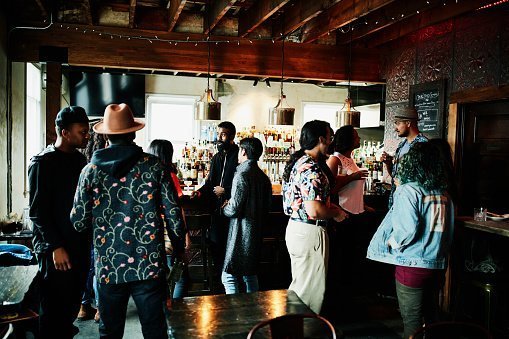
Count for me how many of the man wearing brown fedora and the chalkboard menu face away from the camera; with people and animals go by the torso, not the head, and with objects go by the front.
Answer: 1

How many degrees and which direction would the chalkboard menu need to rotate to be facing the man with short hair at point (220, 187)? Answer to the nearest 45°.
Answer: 0° — it already faces them

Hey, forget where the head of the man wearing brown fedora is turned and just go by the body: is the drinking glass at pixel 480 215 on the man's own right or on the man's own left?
on the man's own right

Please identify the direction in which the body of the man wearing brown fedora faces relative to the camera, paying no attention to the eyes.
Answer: away from the camera

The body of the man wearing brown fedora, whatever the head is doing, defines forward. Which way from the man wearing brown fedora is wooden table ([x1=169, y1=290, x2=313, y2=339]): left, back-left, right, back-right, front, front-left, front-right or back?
back-right

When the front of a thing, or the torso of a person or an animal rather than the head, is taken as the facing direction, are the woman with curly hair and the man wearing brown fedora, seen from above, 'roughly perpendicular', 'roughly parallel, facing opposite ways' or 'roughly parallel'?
roughly parallel

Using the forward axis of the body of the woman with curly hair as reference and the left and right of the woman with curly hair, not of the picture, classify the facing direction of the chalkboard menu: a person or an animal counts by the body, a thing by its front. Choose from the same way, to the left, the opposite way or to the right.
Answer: to the left

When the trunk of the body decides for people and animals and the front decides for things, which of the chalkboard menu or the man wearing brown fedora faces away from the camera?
the man wearing brown fedora

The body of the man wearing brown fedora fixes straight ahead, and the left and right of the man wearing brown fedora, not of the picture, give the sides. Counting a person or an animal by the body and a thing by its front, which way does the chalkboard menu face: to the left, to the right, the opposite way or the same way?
to the left

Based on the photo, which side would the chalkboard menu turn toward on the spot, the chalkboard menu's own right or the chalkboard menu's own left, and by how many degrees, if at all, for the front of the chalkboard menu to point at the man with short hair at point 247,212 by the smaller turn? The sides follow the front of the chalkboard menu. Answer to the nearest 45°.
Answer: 0° — it already faces them

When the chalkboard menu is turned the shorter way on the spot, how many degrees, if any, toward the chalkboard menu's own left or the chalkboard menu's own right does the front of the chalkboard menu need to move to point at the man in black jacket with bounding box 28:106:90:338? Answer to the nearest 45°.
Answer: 0° — it already faces them

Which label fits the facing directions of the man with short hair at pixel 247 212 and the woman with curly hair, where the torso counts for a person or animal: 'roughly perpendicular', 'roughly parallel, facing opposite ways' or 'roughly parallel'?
roughly parallel

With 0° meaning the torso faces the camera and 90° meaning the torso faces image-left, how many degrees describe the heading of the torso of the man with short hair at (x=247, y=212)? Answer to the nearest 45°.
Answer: approximately 135°

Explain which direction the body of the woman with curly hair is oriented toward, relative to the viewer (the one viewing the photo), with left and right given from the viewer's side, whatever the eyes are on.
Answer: facing away from the viewer and to the left of the viewer

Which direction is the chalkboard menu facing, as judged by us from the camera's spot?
facing the viewer and to the left of the viewer

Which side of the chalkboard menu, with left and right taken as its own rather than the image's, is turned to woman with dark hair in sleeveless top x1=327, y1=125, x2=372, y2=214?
front

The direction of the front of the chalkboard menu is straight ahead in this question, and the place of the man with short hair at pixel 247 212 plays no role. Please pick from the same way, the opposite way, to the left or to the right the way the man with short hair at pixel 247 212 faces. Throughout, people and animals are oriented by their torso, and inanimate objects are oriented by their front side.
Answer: to the right

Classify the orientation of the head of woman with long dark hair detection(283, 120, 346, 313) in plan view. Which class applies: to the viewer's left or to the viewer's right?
to the viewer's right

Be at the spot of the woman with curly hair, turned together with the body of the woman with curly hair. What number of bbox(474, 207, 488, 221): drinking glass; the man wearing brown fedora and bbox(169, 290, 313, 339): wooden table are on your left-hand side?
2
